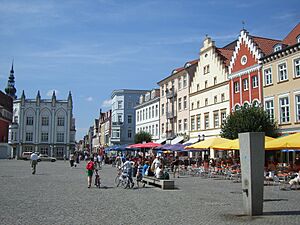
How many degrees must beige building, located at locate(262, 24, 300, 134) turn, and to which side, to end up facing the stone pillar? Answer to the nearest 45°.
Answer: approximately 45° to its left

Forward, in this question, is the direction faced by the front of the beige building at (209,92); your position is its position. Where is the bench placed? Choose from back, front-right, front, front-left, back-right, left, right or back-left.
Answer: front-left

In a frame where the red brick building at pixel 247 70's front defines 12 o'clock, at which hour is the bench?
The bench is roughly at 11 o'clock from the red brick building.

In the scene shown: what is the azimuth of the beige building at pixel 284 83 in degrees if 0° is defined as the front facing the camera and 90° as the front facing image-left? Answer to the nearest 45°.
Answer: approximately 45°

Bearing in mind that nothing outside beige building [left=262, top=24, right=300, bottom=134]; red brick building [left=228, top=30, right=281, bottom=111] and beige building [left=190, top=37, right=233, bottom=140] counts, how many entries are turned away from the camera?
0

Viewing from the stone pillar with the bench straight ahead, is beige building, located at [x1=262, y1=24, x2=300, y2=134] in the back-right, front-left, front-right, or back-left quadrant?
front-right

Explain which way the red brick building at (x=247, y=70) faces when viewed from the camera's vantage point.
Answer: facing the viewer and to the left of the viewer

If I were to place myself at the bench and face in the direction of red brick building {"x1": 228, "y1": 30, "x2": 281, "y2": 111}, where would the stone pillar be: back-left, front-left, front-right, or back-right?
back-right

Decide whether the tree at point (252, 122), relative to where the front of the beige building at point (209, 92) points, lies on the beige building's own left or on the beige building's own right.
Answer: on the beige building's own left

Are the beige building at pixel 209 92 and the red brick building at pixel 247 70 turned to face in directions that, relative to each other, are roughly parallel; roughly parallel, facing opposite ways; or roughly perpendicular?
roughly parallel

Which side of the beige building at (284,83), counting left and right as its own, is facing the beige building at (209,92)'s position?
right

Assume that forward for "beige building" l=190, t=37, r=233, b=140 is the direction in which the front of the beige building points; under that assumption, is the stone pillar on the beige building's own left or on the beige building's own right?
on the beige building's own left

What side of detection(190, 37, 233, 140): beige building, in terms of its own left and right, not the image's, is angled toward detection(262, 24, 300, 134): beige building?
left

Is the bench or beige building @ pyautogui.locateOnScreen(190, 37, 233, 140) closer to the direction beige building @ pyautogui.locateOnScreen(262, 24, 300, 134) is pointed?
the bench

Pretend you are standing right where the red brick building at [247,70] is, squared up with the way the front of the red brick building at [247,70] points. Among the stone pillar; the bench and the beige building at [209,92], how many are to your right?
1

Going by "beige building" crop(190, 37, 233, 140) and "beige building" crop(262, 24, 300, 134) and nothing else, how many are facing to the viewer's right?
0
